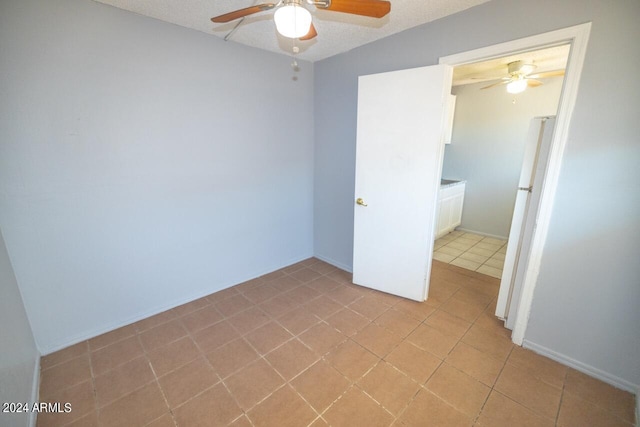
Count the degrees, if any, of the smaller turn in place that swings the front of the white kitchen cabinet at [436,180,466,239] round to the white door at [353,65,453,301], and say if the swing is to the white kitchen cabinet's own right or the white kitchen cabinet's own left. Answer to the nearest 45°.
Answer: approximately 45° to the white kitchen cabinet's own right

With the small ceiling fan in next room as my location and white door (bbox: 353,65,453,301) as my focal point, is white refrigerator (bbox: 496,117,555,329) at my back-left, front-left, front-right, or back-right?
front-left

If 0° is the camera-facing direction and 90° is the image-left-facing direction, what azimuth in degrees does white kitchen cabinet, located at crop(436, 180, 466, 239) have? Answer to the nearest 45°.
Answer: approximately 315°

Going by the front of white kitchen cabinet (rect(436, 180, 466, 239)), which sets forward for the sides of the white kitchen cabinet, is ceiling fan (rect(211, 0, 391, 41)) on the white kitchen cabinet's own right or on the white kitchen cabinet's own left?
on the white kitchen cabinet's own right

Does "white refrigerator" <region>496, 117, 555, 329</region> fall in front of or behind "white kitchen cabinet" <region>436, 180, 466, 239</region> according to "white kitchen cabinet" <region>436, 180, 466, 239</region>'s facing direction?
in front
